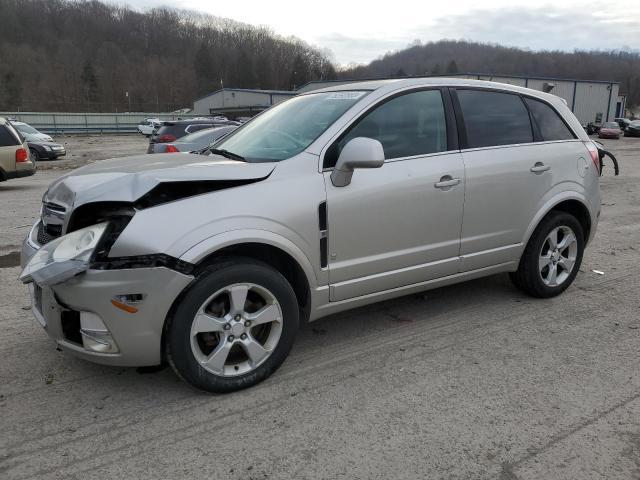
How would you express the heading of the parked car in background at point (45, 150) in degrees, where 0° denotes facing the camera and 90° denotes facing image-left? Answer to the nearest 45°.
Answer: approximately 315°

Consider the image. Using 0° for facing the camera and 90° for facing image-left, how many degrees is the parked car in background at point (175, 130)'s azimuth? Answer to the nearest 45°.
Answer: approximately 225°

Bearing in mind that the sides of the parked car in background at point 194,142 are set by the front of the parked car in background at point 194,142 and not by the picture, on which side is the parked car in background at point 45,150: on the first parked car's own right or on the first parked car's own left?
on the first parked car's own left

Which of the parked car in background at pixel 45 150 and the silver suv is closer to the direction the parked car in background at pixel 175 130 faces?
the parked car in background

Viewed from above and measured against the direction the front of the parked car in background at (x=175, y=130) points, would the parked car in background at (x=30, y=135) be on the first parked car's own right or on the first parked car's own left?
on the first parked car's own left

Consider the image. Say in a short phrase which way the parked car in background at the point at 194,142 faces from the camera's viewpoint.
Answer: facing away from the viewer and to the right of the viewer

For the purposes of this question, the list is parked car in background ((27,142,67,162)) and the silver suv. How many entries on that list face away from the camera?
0

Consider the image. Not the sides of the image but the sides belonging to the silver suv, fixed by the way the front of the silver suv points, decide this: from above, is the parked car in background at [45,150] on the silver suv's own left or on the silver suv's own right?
on the silver suv's own right
